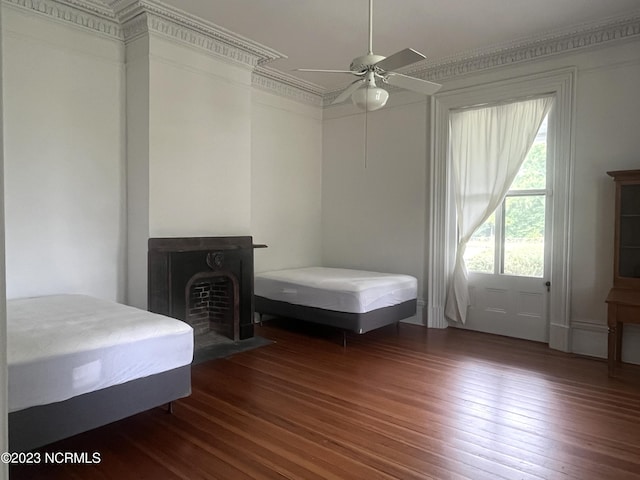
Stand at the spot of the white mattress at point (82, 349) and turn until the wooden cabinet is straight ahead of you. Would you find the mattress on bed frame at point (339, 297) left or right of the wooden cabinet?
left

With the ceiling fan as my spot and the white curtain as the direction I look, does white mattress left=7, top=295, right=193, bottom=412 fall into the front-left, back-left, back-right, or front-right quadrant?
back-left

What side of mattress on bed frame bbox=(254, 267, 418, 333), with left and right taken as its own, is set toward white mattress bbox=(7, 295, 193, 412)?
right

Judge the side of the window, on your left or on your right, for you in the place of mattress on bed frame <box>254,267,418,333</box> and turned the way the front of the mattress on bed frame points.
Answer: on your left

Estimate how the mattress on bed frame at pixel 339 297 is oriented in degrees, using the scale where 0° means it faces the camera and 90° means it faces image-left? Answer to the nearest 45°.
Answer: approximately 315°

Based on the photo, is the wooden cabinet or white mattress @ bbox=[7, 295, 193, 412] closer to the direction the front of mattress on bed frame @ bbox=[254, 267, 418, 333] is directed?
the wooden cabinet

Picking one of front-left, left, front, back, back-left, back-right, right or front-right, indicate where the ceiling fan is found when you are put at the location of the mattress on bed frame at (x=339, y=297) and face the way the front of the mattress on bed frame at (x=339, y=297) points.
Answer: front-right

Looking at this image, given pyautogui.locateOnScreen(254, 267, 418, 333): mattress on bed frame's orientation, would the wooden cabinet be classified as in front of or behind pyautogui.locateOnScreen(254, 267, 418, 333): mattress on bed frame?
in front

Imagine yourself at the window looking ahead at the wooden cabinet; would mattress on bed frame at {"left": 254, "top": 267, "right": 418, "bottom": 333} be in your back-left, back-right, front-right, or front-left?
back-right

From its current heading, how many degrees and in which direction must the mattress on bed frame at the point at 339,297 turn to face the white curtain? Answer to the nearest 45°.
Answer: approximately 45° to its left
